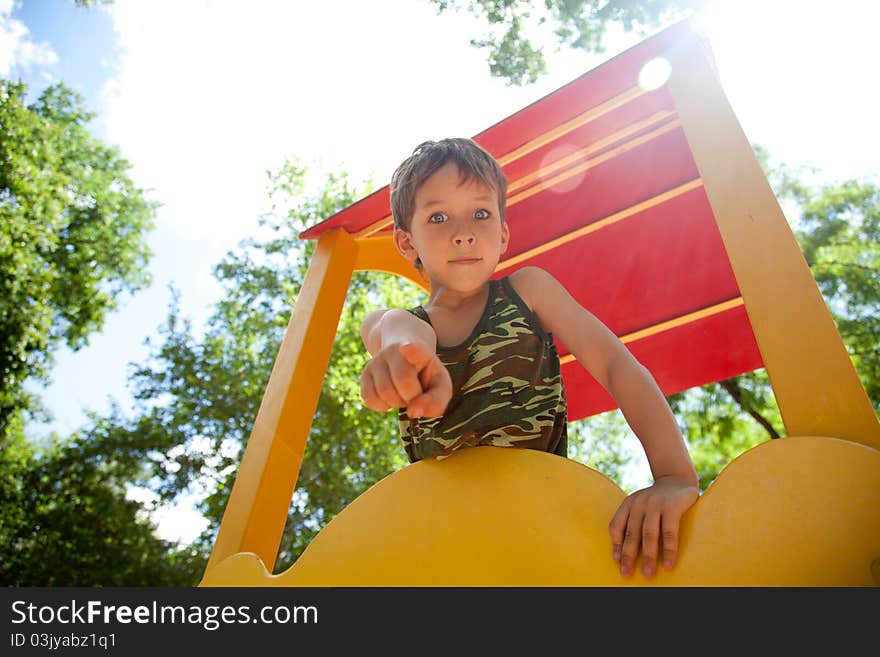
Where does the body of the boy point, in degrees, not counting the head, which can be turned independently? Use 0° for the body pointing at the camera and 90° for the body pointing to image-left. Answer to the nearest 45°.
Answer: approximately 0°

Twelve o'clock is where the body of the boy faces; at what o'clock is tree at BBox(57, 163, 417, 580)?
The tree is roughly at 5 o'clock from the boy.

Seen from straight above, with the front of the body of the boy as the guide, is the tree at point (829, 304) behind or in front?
behind

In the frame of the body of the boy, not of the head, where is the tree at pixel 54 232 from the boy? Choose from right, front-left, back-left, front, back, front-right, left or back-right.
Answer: back-right

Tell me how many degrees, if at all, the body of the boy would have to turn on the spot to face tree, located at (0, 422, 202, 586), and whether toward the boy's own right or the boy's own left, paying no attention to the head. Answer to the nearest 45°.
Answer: approximately 135° to the boy's own right
